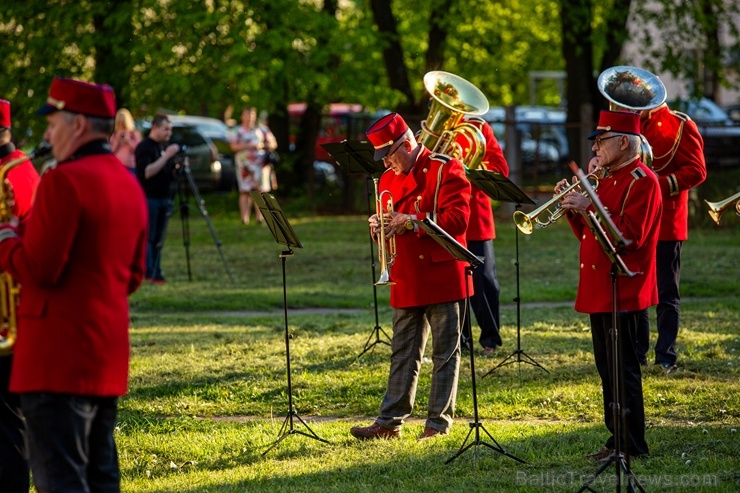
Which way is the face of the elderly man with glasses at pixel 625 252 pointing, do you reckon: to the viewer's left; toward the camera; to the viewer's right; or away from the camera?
to the viewer's left

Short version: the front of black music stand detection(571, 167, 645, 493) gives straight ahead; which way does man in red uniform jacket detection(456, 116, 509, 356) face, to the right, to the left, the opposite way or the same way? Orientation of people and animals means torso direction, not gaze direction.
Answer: the opposite way

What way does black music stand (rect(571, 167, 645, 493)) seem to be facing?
to the viewer's right

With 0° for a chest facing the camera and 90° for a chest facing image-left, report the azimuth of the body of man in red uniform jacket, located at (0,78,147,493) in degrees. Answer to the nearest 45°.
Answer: approximately 135°

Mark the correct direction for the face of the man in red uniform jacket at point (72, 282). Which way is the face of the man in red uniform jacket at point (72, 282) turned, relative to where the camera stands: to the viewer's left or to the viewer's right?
to the viewer's left

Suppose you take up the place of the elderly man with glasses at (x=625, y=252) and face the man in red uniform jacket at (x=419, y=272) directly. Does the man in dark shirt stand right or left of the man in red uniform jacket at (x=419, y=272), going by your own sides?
right

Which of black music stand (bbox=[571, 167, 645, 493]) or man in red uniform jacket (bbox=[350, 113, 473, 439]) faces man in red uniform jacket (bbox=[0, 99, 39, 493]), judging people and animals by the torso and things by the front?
man in red uniform jacket (bbox=[350, 113, 473, 439])

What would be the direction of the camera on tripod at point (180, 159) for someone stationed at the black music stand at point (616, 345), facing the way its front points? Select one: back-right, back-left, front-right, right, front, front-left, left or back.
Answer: back-left

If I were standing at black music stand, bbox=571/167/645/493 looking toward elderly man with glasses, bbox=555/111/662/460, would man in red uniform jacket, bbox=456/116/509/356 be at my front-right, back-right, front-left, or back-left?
front-left

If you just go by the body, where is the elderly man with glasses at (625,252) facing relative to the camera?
to the viewer's left

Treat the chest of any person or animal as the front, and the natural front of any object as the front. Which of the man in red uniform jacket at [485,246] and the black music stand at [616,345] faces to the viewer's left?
the man in red uniform jacket
